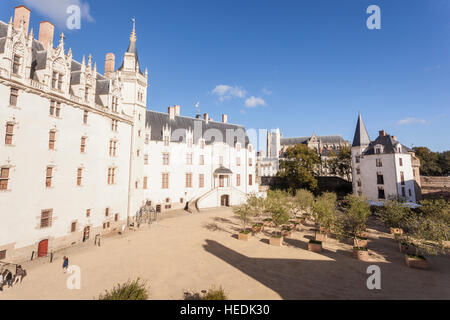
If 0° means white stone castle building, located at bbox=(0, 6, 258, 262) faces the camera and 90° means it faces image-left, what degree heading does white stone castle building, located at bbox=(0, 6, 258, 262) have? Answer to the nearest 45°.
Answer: approximately 315°

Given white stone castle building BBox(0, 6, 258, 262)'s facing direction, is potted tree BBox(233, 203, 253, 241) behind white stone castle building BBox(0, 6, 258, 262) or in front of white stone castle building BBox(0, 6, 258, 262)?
in front

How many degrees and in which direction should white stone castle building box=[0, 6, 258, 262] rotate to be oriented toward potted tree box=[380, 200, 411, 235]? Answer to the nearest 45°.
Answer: approximately 45° to its left

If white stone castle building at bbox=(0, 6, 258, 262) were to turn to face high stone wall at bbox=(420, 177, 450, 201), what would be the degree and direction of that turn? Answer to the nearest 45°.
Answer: approximately 45° to its left

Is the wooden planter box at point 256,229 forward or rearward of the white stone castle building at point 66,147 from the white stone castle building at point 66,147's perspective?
forward

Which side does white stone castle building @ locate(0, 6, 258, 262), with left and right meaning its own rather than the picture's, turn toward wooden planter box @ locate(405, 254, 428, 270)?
front
